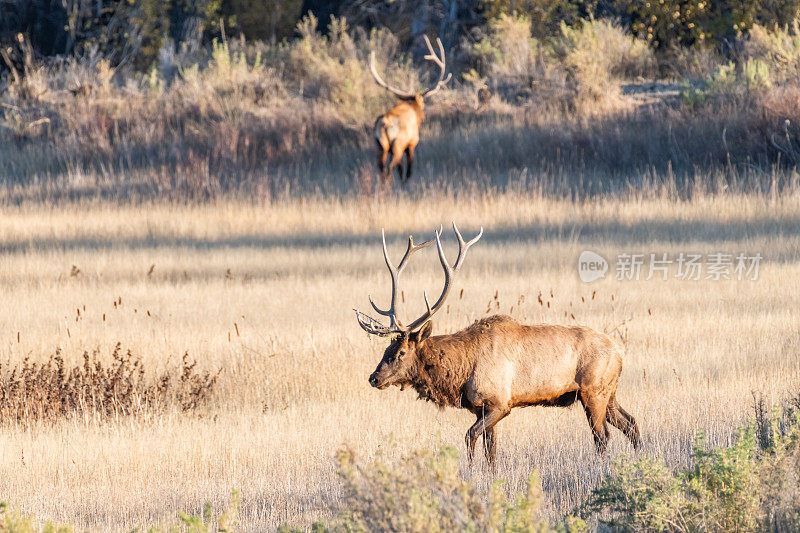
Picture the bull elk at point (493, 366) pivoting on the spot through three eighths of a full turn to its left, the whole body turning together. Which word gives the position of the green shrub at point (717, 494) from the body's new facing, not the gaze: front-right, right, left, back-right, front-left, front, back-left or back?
front

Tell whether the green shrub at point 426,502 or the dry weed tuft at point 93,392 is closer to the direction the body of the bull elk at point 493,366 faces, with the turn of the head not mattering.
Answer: the dry weed tuft

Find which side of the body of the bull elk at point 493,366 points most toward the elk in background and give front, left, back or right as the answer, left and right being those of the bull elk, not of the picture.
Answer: right

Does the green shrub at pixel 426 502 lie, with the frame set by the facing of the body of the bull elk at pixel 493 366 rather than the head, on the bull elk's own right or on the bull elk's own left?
on the bull elk's own left

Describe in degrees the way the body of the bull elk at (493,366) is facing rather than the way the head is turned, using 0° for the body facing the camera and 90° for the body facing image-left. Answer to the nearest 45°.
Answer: approximately 90°

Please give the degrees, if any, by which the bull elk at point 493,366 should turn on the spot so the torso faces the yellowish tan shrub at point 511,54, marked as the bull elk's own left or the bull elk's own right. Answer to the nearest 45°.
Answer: approximately 90° to the bull elk's own right
